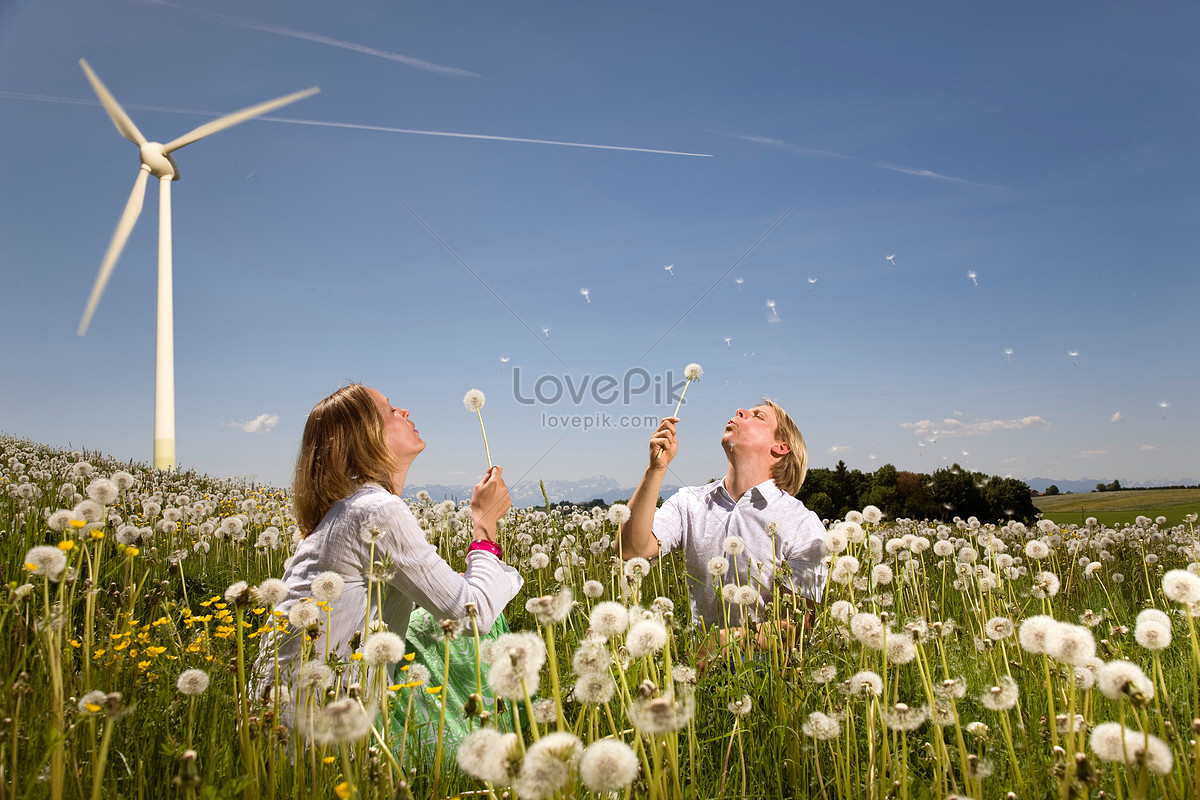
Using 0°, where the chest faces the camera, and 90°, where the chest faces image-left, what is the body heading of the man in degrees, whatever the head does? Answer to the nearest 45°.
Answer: approximately 45°

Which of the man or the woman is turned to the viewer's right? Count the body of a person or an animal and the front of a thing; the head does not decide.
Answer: the woman

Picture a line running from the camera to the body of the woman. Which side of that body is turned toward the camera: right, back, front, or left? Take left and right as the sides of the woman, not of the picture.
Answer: right

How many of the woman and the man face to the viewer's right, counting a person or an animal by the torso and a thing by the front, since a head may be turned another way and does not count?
1

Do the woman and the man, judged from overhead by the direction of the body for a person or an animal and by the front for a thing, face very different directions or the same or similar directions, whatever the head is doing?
very different directions

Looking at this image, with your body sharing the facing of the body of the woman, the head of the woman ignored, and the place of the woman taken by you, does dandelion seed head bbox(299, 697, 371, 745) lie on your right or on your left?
on your right

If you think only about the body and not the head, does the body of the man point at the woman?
no
